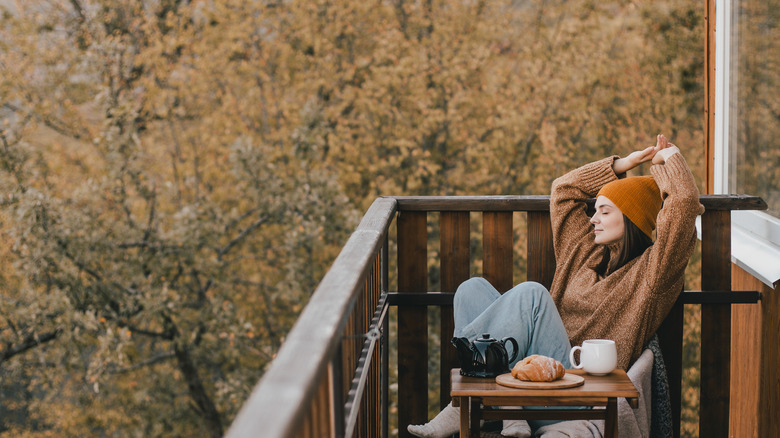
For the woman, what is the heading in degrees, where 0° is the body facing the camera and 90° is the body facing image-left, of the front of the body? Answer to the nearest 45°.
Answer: approximately 45°

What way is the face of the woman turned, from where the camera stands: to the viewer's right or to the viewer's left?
to the viewer's left

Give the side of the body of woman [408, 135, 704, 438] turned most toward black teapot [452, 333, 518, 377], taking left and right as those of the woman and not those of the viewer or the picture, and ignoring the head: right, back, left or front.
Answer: front

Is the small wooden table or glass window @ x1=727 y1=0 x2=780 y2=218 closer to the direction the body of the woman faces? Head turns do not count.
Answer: the small wooden table

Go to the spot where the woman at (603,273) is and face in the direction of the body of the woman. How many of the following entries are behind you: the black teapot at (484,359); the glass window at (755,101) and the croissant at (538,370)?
1

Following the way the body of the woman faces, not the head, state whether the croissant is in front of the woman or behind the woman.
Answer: in front
